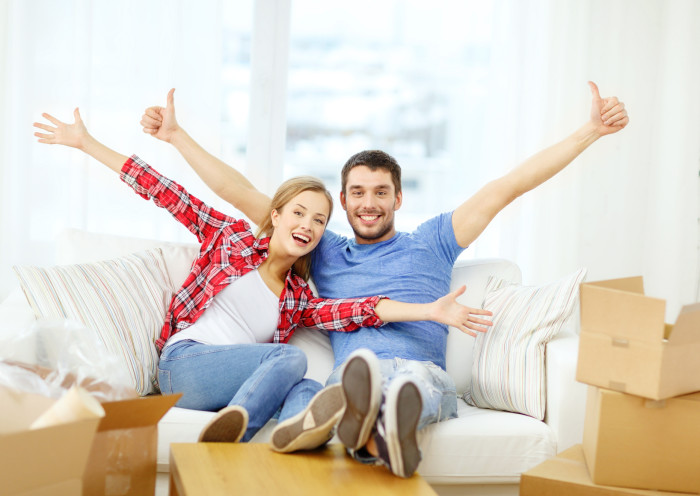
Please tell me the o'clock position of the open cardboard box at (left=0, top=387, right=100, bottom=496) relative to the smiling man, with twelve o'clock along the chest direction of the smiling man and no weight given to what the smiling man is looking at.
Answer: The open cardboard box is roughly at 1 o'clock from the smiling man.

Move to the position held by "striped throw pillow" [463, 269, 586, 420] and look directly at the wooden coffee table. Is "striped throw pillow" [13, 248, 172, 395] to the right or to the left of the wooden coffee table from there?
right

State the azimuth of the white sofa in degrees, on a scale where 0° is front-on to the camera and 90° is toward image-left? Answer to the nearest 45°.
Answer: approximately 0°

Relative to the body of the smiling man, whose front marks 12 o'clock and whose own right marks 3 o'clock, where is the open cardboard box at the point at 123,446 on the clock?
The open cardboard box is roughly at 1 o'clock from the smiling man.

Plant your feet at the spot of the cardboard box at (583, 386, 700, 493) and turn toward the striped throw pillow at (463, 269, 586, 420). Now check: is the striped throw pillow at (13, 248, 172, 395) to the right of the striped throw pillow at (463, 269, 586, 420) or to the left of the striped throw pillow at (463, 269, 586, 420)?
left

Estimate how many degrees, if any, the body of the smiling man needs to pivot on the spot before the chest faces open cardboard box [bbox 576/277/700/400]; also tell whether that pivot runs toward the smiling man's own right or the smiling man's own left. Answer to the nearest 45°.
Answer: approximately 45° to the smiling man's own left

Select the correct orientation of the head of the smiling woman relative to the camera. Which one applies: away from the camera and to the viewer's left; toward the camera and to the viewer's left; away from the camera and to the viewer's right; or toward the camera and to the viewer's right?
toward the camera and to the viewer's right

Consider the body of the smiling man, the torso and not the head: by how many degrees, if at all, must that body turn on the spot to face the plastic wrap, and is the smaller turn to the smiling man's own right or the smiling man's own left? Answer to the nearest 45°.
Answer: approximately 45° to the smiling man's own right

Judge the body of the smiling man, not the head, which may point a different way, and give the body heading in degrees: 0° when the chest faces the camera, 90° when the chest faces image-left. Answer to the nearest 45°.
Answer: approximately 0°
